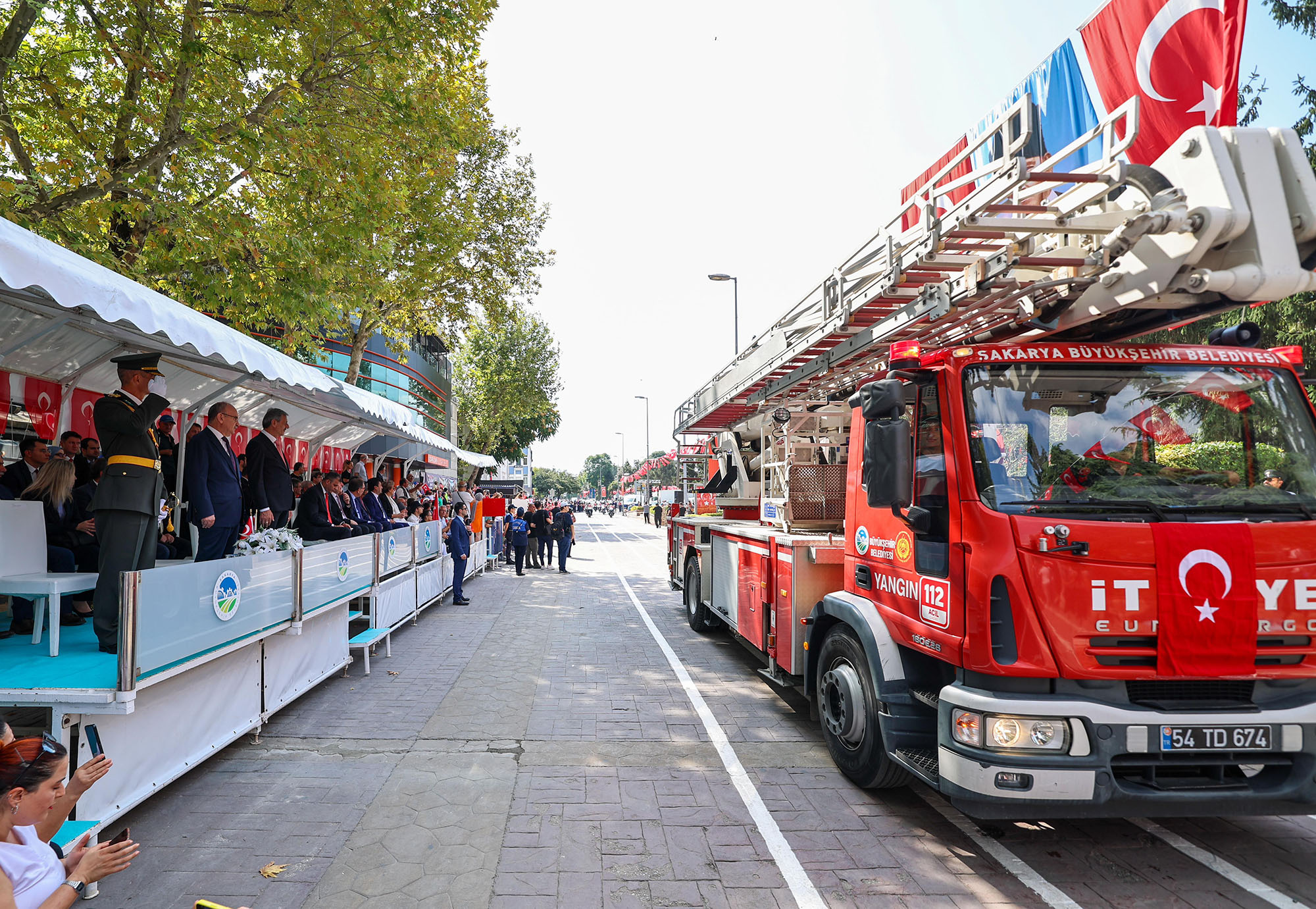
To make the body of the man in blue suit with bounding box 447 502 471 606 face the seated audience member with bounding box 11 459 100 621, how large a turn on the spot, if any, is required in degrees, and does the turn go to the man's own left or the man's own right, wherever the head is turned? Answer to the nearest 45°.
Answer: approximately 135° to the man's own right

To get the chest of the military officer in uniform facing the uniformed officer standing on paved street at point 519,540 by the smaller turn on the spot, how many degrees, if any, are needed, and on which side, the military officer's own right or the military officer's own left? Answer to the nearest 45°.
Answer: approximately 45° to the military officer's own left

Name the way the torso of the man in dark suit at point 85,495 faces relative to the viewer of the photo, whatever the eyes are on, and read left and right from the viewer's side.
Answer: facing to the right of the viewer

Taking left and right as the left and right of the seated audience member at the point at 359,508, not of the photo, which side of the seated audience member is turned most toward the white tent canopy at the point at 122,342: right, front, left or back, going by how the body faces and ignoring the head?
right

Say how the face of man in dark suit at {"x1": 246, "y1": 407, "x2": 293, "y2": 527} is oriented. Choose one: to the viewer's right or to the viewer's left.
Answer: to the viewer's right

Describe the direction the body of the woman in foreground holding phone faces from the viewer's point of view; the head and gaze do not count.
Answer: to the viewer's right

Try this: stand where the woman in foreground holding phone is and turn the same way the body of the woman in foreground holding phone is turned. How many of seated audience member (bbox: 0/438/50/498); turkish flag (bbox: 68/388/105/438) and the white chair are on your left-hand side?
3

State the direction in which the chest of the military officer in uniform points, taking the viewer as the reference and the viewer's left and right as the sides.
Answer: facing to the right of the viewer

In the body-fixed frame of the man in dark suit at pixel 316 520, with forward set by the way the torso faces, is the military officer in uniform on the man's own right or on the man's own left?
on the man's own right

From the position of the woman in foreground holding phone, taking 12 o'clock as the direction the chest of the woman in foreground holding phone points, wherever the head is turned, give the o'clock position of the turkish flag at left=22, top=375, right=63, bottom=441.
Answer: The turkish flag is roughly at 9 o'clock from the woman in foreground holding phone.

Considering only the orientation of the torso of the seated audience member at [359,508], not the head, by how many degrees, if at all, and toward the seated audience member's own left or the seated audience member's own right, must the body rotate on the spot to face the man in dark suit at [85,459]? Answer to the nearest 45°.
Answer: approximately 90° to the seated audience member's own right

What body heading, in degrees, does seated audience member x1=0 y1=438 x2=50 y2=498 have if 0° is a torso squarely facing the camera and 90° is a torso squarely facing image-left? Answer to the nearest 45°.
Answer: approximately 270°

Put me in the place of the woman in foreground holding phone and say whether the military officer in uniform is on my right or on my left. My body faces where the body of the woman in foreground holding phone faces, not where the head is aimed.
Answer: on my left
